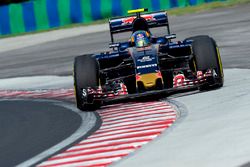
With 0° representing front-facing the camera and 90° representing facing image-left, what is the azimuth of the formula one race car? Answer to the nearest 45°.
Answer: approximately 0°
